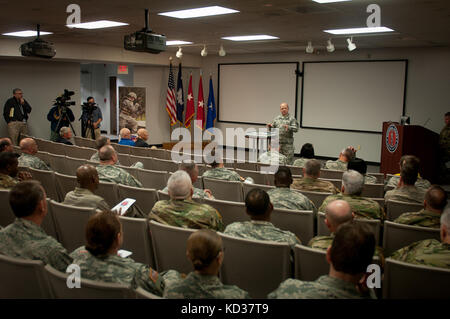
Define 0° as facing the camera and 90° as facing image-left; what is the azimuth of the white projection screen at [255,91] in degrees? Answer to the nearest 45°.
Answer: approximately 0°

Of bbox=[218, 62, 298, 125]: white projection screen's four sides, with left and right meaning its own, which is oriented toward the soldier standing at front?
front

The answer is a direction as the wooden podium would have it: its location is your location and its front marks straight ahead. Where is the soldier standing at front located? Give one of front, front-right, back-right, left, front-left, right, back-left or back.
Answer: front-right

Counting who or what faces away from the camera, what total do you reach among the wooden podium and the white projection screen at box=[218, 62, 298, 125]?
0

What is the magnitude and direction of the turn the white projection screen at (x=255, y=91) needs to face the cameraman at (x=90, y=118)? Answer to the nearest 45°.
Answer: approximately 45° to its right

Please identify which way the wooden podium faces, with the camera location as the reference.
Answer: facing the viewer and to the left of the viewer

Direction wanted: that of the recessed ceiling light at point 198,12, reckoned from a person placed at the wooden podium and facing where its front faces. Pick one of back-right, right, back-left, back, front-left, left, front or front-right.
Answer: front

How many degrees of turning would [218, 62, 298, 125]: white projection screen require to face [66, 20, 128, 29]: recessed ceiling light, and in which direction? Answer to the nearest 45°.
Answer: approximately 45° to its right

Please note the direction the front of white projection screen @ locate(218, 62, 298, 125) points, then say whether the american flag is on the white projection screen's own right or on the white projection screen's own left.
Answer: on the white projection screen's own right

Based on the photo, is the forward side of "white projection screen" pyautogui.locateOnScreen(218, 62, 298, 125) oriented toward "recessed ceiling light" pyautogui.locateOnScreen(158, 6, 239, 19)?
yes

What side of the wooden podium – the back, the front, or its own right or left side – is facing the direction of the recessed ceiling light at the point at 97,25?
front

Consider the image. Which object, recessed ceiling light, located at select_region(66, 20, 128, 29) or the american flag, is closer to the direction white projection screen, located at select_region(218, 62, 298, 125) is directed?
the recessed ceiling light

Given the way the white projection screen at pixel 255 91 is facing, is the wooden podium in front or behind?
in front
